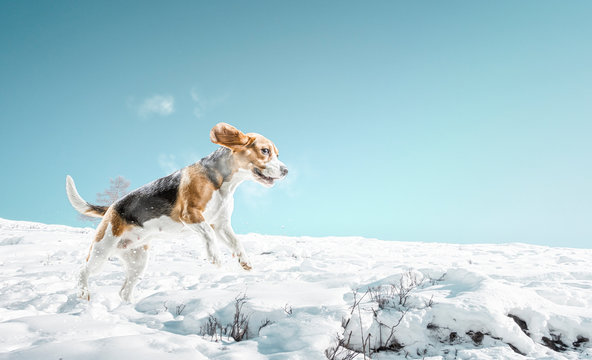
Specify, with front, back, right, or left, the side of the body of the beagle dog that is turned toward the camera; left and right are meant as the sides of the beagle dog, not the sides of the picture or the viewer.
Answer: right
